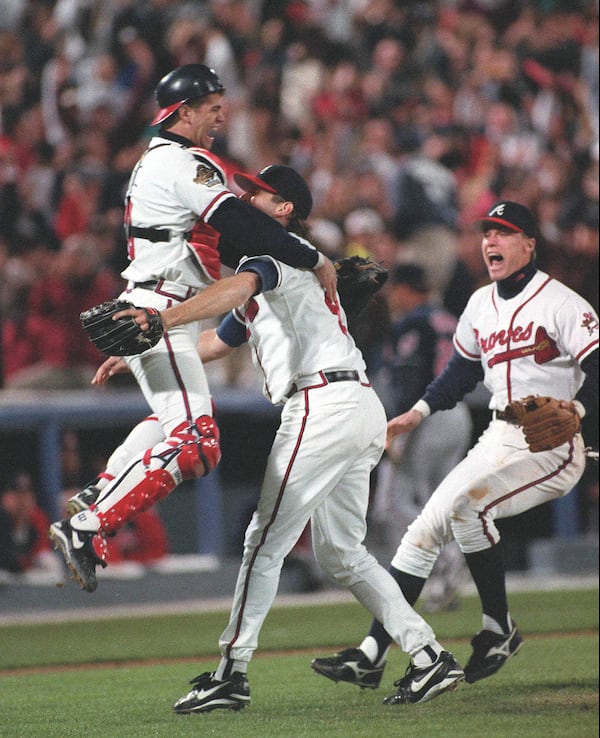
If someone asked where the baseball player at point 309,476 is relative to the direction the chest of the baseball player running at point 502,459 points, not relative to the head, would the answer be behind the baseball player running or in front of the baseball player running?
in front

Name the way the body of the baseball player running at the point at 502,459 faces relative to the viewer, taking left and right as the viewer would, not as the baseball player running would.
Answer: facing the viewer and to the left of the viewer

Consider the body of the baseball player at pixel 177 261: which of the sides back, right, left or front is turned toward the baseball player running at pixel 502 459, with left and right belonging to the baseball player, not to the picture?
front

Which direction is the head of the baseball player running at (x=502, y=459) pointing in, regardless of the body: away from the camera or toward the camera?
toward the camera

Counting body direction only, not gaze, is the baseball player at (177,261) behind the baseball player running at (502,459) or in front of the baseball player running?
in front

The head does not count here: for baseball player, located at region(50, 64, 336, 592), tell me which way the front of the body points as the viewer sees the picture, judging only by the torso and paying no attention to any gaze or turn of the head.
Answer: to the viewer's right

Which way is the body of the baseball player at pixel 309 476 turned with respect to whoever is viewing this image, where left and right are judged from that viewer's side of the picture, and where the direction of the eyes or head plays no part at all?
facing to the left of the viewer

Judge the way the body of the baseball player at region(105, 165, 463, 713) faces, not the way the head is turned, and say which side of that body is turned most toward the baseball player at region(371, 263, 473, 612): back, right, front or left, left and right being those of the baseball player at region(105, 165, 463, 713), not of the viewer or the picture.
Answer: right

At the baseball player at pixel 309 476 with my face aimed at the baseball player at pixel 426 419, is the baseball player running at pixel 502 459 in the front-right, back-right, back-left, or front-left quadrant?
front-right
